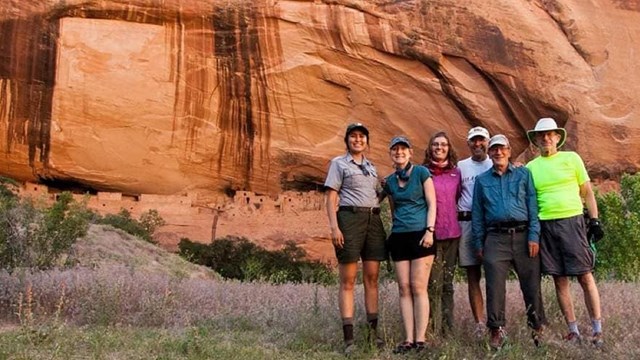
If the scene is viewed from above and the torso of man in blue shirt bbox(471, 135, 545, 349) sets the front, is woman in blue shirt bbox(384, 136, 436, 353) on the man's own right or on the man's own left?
on the man's own right

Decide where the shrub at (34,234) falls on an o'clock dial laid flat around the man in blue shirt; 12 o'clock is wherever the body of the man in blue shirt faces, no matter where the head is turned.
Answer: The shrub is roughly at 4 o'clock from the man in blue shirt.

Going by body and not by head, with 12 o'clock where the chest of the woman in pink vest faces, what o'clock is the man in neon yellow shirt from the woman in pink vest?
The man in neon yellow shirt is roughly at 9 o'clock from the woman in pink vest.

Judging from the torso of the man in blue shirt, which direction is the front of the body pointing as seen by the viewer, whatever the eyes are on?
toward the camera

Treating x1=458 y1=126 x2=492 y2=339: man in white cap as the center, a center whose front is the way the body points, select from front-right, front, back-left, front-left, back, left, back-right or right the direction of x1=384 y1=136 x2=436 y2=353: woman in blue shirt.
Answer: front-right

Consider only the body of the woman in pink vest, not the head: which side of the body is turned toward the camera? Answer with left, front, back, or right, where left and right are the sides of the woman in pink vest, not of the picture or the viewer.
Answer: front
